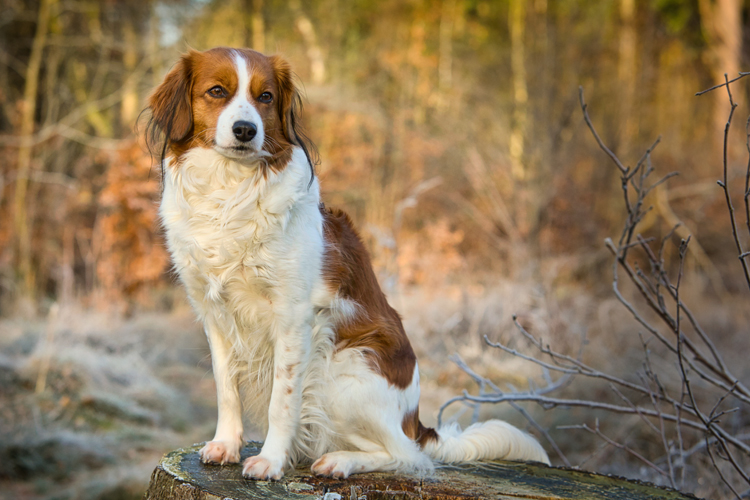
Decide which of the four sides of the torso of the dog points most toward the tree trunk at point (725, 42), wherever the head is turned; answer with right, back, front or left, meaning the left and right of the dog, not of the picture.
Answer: back
